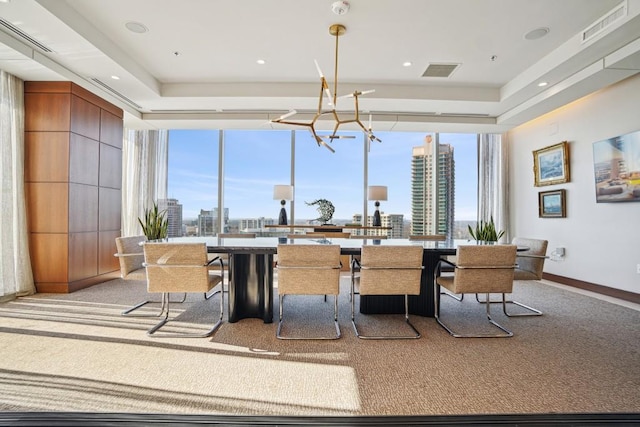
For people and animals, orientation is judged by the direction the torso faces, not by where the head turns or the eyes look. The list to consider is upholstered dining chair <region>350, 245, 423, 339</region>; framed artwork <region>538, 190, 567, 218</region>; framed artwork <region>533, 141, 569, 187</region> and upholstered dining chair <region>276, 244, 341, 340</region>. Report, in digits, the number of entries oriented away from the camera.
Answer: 2

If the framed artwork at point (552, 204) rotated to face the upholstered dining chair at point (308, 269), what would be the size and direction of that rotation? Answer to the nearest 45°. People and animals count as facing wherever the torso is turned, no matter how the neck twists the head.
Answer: approximately 45° to its left

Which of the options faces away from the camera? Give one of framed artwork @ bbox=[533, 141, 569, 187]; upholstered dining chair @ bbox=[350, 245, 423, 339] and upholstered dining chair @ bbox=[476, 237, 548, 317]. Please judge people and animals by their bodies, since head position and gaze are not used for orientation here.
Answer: upholstered dining chair @ bbox=[350, 245, 423, 339]

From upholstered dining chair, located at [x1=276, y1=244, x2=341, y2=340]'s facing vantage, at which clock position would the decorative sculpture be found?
The decorative sculpture is roughly at 12 o'clock from the upholstered dining chair.

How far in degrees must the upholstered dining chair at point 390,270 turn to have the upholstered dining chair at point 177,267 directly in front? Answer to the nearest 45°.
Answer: approximately 90° to its left

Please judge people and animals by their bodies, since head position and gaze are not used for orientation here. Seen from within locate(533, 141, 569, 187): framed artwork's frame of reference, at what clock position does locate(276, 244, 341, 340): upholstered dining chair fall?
The upholstered dining chair is roughly at 11 o'clock from the framed artwork.

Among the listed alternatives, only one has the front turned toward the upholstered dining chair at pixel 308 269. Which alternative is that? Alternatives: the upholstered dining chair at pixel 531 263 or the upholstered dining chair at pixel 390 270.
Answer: the upholstered dining chair at pixel 531 263

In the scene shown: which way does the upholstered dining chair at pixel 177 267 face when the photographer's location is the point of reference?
facing away from the viewer and to the right of the viewer

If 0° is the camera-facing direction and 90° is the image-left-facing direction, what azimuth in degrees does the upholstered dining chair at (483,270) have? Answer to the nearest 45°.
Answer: approximately 135°

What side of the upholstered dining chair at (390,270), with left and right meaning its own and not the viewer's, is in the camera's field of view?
back

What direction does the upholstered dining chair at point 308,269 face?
away from the camera
